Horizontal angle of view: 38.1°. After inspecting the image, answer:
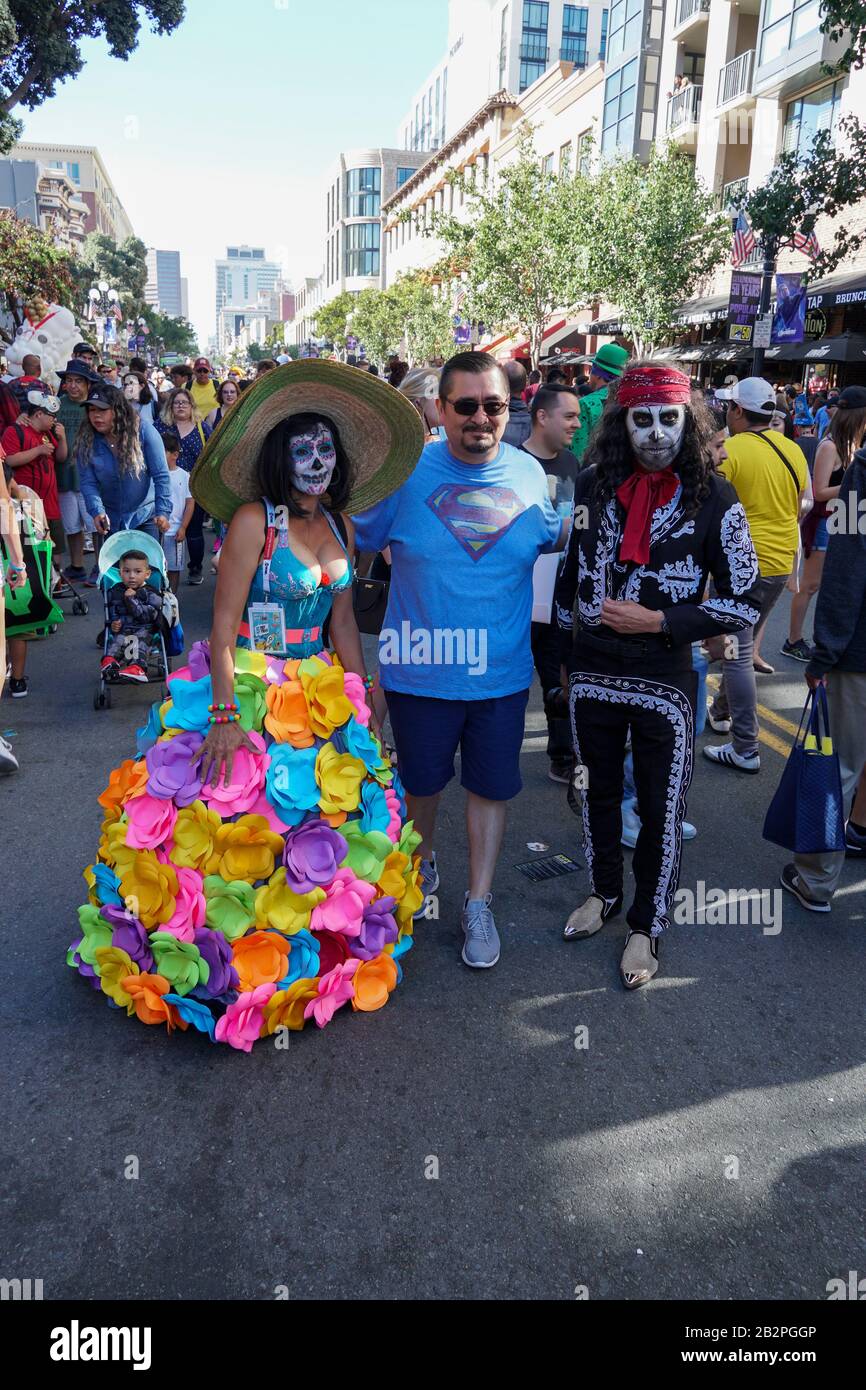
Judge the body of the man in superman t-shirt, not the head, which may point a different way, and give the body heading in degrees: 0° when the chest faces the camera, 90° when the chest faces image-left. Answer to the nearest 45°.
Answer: approximately 0°

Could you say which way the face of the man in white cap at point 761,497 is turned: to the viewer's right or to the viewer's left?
to the viewer's left

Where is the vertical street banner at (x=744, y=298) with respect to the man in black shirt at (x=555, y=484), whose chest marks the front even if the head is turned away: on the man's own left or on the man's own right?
on the man's own left

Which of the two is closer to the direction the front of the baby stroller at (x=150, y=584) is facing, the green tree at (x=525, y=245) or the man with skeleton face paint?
the man with skeleton face paint

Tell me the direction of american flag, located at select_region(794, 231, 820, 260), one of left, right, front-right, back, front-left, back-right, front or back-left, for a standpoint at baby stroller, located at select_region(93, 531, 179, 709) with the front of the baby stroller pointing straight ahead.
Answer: back-left

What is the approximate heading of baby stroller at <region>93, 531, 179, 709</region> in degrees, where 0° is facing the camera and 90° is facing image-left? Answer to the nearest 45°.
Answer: approximately 0°

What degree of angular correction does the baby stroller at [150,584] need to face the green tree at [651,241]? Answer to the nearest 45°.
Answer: approximately 135° to its left

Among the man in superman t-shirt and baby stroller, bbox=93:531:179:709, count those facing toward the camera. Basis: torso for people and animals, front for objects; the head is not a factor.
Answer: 2

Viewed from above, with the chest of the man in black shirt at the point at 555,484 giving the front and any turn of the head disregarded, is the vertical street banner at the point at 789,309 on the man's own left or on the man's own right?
on the man's own left
